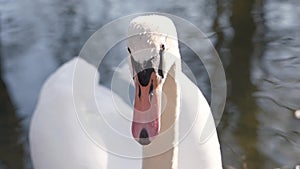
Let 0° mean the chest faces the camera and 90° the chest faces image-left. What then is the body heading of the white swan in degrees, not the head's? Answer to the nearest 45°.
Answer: approximately 0°
